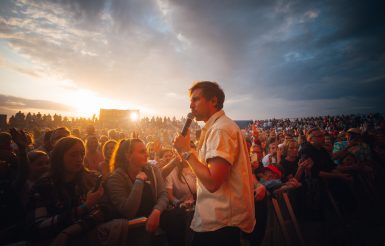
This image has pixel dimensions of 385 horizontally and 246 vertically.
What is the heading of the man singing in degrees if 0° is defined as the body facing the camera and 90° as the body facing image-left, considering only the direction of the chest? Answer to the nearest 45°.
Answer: approximately 90°

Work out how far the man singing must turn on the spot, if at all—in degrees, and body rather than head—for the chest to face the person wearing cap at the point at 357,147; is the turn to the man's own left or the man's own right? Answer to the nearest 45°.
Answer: approximately 135° to the man's own right

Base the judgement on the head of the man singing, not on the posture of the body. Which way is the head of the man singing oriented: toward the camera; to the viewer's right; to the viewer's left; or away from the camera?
to the viewer's left
